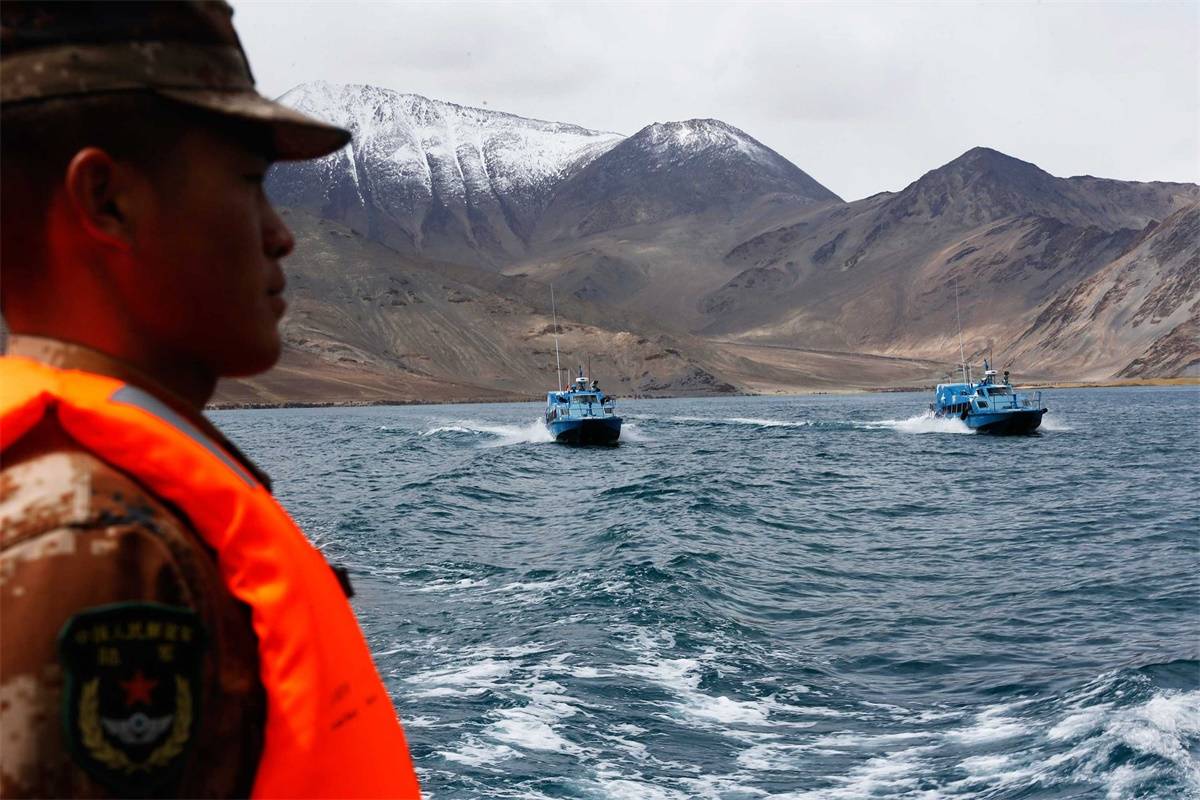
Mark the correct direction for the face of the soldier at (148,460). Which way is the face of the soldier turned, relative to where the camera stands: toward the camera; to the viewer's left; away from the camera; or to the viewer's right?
to the viewer's right

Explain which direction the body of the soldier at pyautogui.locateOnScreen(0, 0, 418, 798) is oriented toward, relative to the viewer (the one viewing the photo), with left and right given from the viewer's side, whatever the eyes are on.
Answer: facing to the right of the viewer
